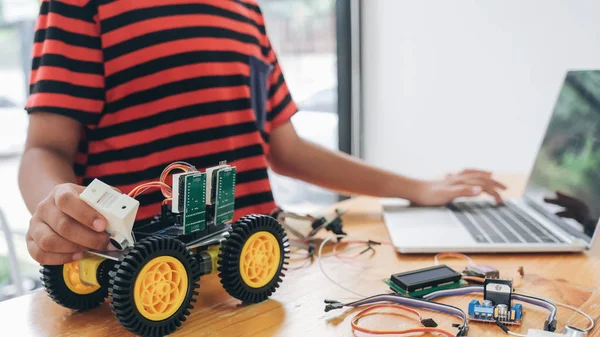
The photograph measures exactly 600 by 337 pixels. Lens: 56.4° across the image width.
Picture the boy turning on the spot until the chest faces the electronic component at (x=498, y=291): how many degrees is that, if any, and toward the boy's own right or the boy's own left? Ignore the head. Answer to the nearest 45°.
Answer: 0° — they already face it

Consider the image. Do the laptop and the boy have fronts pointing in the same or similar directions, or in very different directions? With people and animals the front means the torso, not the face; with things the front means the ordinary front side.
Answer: very different directions

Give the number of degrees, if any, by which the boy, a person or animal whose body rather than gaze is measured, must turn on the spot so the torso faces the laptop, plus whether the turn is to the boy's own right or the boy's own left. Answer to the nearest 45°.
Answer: approximately 45° to the boy's own left

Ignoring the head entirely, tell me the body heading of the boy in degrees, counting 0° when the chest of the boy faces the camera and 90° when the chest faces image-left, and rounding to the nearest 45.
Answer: approximately 315°

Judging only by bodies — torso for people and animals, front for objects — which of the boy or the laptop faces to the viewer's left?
the laptop

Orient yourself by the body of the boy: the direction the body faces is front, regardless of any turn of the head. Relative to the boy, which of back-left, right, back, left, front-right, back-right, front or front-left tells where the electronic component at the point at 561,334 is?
front

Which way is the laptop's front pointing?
to the viewer's left

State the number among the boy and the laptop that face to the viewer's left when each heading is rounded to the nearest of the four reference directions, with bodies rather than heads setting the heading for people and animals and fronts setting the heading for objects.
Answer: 1
